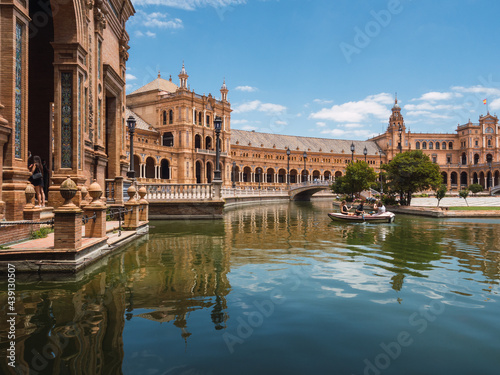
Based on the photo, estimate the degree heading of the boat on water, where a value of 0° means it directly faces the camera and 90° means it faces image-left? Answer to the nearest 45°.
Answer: approximately 90°

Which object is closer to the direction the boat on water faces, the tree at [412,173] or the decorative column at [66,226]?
the decorative column

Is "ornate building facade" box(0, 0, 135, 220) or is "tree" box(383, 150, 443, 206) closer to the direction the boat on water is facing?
the ornate building facade

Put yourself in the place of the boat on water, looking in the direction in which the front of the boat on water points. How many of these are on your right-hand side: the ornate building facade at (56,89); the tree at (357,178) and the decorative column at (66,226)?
1

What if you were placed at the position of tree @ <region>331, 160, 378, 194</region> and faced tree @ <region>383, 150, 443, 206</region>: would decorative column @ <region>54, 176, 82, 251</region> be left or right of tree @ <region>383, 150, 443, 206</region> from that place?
right

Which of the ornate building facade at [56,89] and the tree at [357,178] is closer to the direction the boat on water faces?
the ornate building facade

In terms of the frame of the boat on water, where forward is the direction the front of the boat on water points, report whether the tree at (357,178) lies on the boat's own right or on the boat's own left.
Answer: on the boat's own right

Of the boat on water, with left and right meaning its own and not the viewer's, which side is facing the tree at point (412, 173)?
right

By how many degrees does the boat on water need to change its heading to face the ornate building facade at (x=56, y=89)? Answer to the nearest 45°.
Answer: approximately 45° to its left
